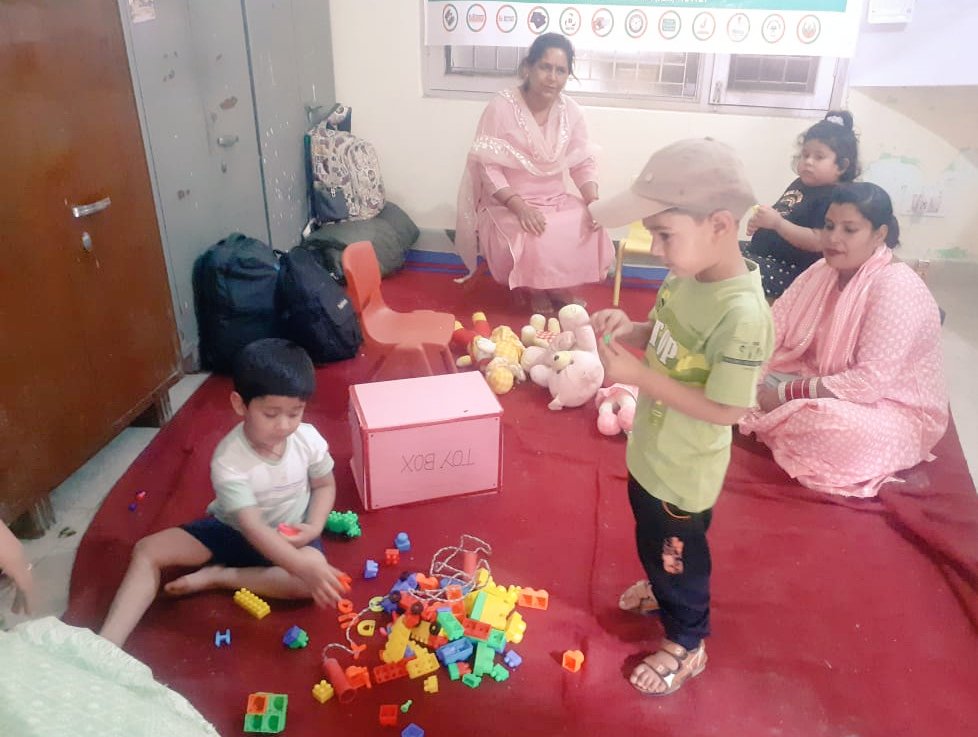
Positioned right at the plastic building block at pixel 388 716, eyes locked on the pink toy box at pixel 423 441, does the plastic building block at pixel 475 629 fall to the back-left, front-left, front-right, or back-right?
front-right

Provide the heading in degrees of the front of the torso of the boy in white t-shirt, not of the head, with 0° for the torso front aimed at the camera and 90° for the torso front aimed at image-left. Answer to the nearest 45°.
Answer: approximately 315°

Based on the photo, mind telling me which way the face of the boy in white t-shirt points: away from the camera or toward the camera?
toward the camera

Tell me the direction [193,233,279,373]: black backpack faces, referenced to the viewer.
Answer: facing the viewer and to the right of the viewer

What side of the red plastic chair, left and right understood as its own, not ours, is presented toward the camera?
right

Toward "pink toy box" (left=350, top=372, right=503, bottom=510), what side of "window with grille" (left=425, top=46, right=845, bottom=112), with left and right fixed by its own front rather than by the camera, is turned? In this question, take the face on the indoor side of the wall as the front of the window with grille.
front

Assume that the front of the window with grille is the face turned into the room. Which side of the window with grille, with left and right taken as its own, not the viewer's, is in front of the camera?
front

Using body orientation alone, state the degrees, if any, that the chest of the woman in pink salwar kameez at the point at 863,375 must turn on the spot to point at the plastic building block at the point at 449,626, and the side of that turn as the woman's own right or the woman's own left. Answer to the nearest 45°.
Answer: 0° — they already face it

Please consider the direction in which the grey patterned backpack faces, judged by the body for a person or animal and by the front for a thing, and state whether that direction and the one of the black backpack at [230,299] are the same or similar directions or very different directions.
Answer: same or similar directions

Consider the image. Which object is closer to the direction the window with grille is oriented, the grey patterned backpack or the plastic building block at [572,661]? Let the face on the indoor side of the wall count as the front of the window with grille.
the plastic building block

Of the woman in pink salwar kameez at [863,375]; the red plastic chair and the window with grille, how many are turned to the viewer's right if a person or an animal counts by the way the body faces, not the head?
1

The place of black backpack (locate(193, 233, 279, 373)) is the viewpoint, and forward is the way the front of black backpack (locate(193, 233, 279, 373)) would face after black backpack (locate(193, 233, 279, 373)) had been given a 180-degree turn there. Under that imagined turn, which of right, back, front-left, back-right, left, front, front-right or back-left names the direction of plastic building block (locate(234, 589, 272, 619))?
back-left

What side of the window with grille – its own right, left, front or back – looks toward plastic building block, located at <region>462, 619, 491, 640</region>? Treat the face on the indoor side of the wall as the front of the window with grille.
front

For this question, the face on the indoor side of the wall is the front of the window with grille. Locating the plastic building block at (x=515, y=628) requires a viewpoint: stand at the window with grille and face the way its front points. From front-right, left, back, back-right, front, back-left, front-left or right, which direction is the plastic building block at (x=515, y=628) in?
front
